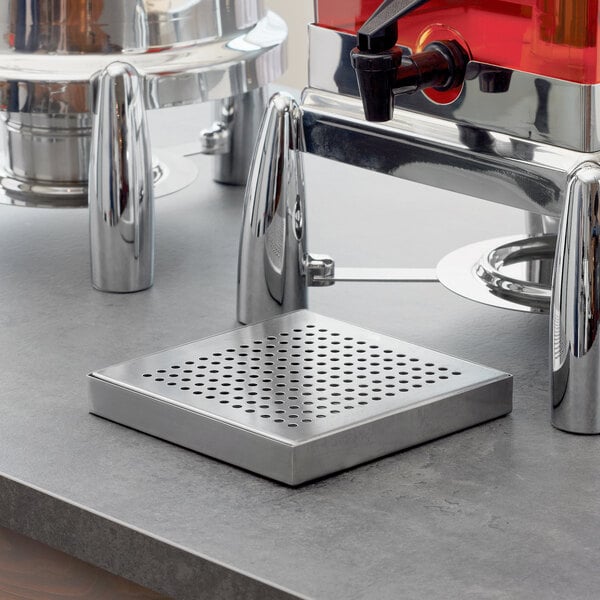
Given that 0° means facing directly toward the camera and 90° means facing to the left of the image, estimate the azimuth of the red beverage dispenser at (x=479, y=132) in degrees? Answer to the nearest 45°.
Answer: approximately 45°
